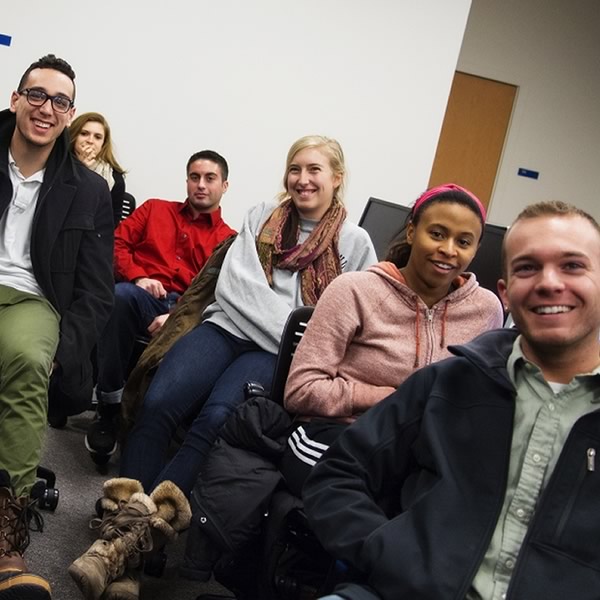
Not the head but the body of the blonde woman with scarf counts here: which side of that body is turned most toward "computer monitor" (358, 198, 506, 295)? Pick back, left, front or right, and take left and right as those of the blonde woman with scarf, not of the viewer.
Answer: back

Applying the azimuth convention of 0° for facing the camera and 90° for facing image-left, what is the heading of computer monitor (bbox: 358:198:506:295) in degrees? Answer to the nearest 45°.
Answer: approximately 0°

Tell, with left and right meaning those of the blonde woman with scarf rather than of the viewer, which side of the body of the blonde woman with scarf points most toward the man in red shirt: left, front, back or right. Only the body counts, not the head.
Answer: right

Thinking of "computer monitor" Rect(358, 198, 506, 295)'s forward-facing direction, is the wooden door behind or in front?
behind

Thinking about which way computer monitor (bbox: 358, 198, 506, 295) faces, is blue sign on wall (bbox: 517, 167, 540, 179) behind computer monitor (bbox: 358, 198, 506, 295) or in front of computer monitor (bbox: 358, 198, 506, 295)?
behind

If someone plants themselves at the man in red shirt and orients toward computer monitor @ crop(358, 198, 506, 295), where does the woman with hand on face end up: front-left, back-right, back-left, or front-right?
back-left

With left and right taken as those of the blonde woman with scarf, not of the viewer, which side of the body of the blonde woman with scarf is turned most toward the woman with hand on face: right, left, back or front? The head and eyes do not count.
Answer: right

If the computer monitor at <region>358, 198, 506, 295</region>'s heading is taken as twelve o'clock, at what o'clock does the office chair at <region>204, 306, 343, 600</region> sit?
The office chair is roughly at 12 o'clock from the computer monitor.

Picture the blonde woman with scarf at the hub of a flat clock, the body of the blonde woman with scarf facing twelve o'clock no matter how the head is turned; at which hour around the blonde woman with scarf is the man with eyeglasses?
The man with eyeglasses is roughly at 1 o'clock from the blonde woman with scarf.

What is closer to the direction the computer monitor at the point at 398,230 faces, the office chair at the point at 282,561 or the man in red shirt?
the office chair
